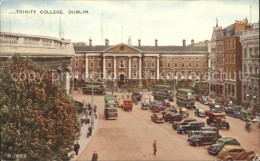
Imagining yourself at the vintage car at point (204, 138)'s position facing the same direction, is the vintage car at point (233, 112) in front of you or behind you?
behind

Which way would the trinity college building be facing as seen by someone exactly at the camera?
facing the viewer

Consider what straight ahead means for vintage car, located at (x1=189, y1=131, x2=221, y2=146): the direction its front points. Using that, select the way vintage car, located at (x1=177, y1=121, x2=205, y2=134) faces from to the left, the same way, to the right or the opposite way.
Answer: the same way

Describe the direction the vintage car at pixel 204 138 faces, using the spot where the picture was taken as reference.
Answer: facing the viewer and to the left of the viewer

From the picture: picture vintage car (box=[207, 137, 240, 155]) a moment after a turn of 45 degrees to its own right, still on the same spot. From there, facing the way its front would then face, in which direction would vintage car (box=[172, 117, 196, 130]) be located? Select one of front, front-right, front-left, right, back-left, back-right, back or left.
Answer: front

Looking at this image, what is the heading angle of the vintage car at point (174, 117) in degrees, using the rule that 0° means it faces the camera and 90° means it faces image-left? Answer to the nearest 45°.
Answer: approximately 45°

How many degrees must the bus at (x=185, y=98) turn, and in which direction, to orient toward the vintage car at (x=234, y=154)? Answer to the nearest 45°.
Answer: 0° — it already faces it

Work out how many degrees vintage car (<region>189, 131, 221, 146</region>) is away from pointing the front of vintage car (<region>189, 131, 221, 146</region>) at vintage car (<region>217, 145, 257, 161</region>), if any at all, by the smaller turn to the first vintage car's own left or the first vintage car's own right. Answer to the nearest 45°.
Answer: approximately 135° to the first vintage car's own left

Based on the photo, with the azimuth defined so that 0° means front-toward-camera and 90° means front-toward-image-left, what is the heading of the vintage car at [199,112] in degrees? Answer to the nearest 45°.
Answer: approximately 315°

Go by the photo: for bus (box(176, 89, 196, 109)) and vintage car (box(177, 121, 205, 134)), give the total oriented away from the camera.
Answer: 0

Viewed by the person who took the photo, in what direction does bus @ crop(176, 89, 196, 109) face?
facing the viewer and to the right of the viewer
